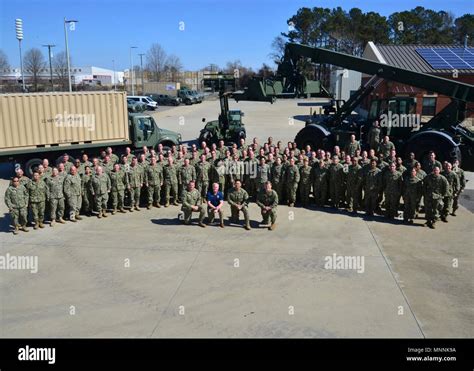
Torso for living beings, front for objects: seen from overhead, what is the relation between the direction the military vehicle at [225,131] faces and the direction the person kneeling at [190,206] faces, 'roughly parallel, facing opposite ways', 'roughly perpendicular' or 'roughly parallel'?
roughly parallel

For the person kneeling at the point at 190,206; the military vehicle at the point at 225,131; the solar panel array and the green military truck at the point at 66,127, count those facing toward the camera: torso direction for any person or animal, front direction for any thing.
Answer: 3

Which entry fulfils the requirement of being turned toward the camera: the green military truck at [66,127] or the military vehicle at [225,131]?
the military vehicle

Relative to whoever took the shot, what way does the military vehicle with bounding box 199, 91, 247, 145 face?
facing the viewer

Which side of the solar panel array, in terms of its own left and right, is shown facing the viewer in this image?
front

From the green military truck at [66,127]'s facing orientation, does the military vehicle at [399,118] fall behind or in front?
in front

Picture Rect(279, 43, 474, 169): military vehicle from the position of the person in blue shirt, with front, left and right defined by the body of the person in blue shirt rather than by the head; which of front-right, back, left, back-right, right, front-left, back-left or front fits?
back-left

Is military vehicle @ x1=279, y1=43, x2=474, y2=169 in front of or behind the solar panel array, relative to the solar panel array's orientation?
in front

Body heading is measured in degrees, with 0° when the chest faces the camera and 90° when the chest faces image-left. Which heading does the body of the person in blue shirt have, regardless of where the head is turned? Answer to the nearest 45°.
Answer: approximately 0°

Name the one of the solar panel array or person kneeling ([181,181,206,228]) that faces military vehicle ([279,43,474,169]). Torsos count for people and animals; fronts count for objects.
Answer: the solar panel array

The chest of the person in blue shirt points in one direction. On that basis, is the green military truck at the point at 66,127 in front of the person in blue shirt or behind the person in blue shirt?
behind

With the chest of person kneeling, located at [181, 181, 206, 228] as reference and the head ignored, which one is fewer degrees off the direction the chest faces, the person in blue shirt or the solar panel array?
the person in blue shirt

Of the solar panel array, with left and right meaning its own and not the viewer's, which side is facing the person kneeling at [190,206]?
front

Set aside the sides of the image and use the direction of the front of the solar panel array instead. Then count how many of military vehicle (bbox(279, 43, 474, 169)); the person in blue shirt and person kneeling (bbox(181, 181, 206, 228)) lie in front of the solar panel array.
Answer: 3

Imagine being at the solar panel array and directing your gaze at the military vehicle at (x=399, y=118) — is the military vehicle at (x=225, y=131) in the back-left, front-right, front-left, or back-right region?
front-right

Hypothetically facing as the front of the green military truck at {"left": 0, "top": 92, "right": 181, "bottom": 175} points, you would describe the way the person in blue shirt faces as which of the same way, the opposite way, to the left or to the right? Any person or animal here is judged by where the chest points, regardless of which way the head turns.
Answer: to the right

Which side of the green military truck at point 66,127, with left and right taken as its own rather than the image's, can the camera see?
right

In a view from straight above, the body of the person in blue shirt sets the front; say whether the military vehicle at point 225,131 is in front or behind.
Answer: behind
